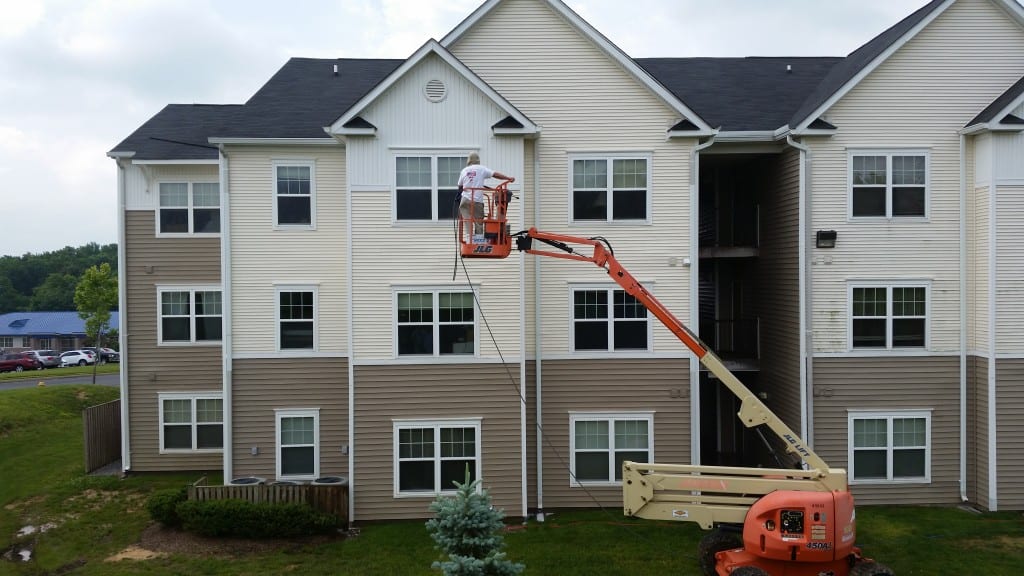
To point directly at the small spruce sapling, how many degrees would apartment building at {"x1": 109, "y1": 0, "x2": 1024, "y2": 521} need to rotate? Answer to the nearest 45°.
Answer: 0° — it already faces it

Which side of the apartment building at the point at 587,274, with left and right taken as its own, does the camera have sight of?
front

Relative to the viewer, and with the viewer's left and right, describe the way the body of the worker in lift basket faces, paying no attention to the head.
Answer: facing away from the viewer

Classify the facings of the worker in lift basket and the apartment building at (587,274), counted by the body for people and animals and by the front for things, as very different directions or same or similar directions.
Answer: very different directions

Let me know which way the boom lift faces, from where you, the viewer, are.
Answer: facing to the left of the viewer

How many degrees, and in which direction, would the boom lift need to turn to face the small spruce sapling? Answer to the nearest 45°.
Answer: approximately 45° to its left

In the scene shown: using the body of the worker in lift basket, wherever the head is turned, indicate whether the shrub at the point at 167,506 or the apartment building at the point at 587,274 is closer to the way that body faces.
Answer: the apartment building

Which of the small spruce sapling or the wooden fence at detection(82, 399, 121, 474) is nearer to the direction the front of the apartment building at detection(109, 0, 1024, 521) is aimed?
the small spruce sapling

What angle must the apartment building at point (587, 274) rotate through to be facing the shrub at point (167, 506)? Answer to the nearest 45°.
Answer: approximately 90° to its right
